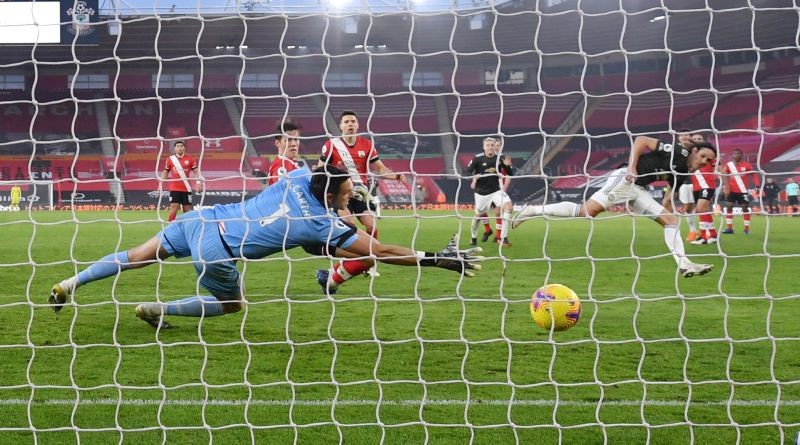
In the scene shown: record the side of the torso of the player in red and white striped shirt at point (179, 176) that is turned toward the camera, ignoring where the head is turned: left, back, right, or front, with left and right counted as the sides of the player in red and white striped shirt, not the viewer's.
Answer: front

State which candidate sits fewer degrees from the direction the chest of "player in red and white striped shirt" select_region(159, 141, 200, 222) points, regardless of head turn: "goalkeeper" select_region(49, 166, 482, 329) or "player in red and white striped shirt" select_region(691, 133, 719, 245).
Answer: the goalkeeper

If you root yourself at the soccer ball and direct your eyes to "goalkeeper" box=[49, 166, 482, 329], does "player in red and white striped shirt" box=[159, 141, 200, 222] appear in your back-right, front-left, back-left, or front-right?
front-right

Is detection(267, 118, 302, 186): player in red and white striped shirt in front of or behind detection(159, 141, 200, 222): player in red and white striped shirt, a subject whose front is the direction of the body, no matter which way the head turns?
in front

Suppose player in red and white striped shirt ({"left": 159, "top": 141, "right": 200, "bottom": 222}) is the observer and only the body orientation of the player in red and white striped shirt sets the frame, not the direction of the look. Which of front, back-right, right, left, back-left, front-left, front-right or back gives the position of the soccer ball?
front

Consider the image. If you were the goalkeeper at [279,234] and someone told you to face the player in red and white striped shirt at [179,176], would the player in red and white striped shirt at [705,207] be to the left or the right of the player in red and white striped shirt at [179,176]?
right

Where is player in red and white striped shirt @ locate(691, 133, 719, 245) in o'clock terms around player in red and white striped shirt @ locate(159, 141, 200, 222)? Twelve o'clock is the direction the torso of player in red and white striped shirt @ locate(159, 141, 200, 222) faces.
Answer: player in red and white striped shirt @ locate(691, 133, 719, 245) is roughly at 10 o'clock from player in red and white striped shirt @ locate(159, 141, 200, 222).

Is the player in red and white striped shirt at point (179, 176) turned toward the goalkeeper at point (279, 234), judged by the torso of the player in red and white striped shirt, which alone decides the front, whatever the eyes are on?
yes

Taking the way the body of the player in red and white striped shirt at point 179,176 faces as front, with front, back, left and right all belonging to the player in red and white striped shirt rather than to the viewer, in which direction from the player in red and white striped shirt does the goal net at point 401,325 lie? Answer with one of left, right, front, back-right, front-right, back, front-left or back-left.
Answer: front
